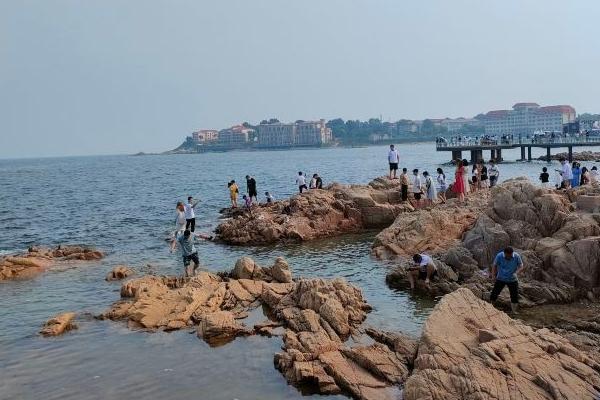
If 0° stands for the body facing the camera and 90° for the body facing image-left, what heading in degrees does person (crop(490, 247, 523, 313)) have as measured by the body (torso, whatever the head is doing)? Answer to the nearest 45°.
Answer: approximately 0°

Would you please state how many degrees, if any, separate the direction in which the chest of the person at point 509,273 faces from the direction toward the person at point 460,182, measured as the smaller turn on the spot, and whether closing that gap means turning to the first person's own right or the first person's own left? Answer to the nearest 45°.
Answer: approximately 180°

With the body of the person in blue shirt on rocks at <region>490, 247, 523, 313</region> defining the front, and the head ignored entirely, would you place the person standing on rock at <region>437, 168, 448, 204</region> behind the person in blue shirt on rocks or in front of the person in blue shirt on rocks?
behind

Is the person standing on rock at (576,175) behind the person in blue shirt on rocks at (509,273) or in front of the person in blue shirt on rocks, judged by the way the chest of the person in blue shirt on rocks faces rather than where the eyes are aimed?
behind

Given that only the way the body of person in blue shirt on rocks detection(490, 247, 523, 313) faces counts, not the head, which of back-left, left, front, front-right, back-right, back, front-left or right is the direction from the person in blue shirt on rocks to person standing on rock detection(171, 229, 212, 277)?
right

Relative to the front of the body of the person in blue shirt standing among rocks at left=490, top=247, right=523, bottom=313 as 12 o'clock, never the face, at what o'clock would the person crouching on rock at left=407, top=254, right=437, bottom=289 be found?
the person crouching on rock at left=407, top=254, right=437, bottom=289 is roughly at 4 o'clock from the person in blue shirt standing among rocks at left=490, top=247, right=523, bottom=313.

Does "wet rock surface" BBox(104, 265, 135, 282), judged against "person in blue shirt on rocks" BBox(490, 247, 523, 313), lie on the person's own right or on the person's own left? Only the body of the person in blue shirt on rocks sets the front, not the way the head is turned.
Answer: on the person's own right

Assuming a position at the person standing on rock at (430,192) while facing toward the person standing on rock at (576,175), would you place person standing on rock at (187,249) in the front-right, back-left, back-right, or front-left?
back-right

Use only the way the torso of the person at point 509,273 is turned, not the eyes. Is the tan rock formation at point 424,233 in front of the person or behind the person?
behind

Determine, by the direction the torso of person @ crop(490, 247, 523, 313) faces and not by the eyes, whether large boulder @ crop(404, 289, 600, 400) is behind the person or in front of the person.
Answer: in front

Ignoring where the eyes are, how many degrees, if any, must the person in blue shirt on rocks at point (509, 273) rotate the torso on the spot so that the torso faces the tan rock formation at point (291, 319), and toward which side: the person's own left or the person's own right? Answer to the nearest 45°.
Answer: approximately 45° to the person's own right

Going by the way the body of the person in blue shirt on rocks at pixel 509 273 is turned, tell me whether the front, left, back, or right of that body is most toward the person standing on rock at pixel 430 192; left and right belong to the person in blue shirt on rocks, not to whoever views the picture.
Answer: back
